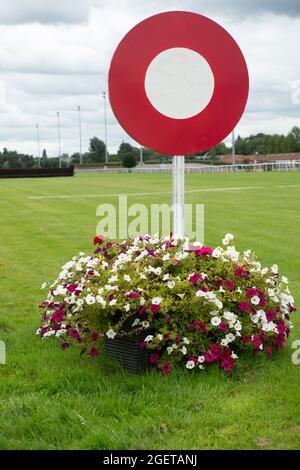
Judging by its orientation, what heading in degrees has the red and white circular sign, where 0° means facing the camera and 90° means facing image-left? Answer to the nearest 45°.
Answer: approximately 0°

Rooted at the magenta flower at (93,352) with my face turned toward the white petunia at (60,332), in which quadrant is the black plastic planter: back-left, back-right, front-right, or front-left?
back-right
